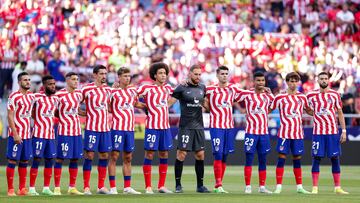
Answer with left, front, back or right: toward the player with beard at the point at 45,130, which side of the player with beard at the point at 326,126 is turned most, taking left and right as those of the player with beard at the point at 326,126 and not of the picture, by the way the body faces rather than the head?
right

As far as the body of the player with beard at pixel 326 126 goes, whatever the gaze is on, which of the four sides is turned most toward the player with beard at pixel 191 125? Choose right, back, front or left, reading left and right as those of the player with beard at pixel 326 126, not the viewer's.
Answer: right

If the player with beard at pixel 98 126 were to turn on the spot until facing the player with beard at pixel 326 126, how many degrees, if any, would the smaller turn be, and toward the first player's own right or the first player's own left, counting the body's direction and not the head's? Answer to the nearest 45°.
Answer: approximately 45° to the first player's own left

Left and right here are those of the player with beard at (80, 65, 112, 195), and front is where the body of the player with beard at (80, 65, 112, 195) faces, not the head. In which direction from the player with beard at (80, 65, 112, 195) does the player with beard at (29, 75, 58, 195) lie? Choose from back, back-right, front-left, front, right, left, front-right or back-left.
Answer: back-right

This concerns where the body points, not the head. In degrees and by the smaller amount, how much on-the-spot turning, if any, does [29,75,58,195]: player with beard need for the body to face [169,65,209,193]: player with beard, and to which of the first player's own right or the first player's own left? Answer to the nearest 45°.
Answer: approximately 45° to the first player's own left
